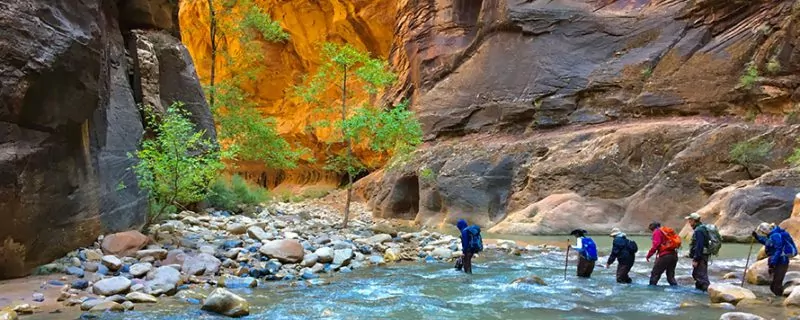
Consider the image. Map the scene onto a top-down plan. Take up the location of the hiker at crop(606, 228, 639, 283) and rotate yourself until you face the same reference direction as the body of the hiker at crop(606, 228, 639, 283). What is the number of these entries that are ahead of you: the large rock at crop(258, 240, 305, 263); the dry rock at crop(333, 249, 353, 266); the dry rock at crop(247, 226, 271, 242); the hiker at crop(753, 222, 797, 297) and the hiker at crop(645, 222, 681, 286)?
3

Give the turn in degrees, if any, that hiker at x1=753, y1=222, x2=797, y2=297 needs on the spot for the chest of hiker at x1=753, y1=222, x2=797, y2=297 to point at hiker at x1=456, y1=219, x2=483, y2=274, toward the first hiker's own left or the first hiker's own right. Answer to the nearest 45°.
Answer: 0° — they already face them

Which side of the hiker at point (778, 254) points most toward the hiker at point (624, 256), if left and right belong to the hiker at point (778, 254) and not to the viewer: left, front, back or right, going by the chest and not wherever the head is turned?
front

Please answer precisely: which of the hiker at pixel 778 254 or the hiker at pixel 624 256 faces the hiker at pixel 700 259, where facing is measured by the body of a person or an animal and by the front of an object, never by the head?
the hiker at pixel 778 254

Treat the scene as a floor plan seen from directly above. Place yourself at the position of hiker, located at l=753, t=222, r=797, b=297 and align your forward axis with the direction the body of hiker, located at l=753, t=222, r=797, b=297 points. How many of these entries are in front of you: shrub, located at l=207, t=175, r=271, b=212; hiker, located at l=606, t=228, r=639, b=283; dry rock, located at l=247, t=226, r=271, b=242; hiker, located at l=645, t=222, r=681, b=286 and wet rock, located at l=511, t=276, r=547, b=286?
5

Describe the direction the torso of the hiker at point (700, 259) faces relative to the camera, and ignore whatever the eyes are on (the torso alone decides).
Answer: to the viewer's left

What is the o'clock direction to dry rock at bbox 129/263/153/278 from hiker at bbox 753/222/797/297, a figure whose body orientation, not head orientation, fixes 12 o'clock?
The dry rock is roughly at 11 o'clock from the hiker.

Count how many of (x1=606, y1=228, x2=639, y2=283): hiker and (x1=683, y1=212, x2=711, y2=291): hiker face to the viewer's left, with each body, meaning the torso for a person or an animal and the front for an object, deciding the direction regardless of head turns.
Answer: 2

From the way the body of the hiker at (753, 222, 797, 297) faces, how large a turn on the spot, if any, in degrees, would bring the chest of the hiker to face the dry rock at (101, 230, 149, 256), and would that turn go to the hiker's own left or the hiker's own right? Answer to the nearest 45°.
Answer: approximately 45° to the hiker's own left

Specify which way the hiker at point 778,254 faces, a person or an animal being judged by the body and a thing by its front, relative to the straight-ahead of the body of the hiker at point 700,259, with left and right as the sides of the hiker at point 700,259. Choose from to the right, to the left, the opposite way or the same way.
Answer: the same way

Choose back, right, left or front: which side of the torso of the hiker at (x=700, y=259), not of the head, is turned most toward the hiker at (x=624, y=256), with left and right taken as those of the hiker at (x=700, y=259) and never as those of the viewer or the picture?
front

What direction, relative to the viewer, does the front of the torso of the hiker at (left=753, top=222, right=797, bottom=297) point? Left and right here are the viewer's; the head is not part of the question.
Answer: facing to the left of the viewer

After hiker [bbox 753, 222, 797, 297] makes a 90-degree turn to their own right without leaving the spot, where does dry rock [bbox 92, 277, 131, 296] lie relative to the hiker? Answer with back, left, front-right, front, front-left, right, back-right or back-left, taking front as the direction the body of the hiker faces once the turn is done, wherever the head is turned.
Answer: back-left

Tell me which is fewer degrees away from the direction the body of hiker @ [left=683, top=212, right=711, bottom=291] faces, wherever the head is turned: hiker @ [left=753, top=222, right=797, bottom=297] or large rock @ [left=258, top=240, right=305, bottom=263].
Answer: the large rock

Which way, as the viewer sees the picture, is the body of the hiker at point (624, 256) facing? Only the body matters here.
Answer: to the viewer's left

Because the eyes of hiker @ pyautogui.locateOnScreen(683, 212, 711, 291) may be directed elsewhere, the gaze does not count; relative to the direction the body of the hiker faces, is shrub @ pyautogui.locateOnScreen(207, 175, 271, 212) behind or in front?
in front

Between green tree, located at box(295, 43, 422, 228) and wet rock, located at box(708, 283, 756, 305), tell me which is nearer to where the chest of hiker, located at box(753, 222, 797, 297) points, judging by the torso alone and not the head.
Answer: the green tree

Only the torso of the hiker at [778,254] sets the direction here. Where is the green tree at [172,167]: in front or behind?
in front

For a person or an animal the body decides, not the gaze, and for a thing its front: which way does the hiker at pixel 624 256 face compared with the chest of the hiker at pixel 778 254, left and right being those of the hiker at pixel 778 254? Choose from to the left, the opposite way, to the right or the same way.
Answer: the same way
